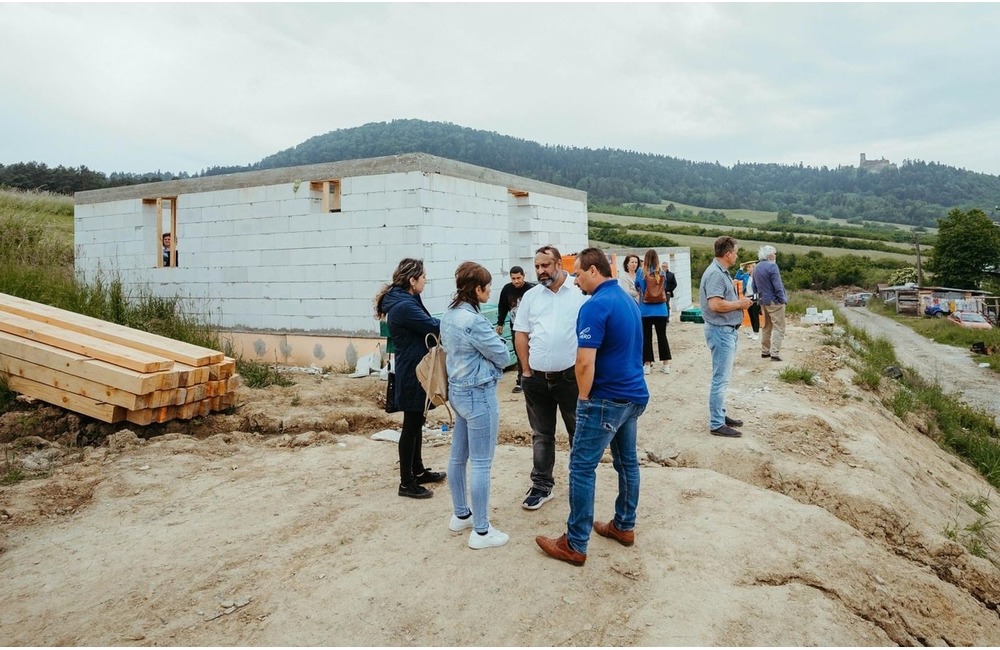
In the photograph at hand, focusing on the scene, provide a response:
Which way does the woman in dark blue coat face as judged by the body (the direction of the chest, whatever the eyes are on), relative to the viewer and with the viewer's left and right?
facing to the right of the viewer

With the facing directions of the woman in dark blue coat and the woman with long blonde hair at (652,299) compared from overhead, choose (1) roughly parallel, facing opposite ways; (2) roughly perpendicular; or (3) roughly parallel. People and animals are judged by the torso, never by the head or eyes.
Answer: roughly perpendicular

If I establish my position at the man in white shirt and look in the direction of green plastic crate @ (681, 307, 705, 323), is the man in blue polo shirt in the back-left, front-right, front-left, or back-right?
back-right

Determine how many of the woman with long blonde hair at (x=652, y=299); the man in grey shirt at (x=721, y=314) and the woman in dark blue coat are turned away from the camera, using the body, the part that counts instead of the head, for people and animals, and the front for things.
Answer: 1

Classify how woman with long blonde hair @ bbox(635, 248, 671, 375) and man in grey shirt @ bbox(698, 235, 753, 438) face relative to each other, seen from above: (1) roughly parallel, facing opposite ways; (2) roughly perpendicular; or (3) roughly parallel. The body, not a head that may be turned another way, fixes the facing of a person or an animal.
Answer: roughly perpendicular

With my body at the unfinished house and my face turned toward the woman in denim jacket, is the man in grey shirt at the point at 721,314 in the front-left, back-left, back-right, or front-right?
front-left

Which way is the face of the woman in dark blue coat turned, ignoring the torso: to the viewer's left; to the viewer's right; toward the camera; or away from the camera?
to the viewer's right

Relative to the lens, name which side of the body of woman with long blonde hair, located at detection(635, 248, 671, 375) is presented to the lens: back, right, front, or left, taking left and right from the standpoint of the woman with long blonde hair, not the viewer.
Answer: back

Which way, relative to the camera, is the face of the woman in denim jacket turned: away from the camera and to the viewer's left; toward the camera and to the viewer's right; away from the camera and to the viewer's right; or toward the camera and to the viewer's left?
away from the camera and to the viewer's right

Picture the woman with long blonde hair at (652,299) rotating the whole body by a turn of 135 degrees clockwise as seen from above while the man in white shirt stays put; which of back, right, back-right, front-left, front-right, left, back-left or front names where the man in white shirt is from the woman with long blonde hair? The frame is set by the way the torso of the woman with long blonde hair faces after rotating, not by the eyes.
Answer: front-right

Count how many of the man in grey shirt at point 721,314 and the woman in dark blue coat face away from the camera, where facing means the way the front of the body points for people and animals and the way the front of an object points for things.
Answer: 0

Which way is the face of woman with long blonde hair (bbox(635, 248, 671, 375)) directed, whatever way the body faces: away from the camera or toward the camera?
away from the camera
